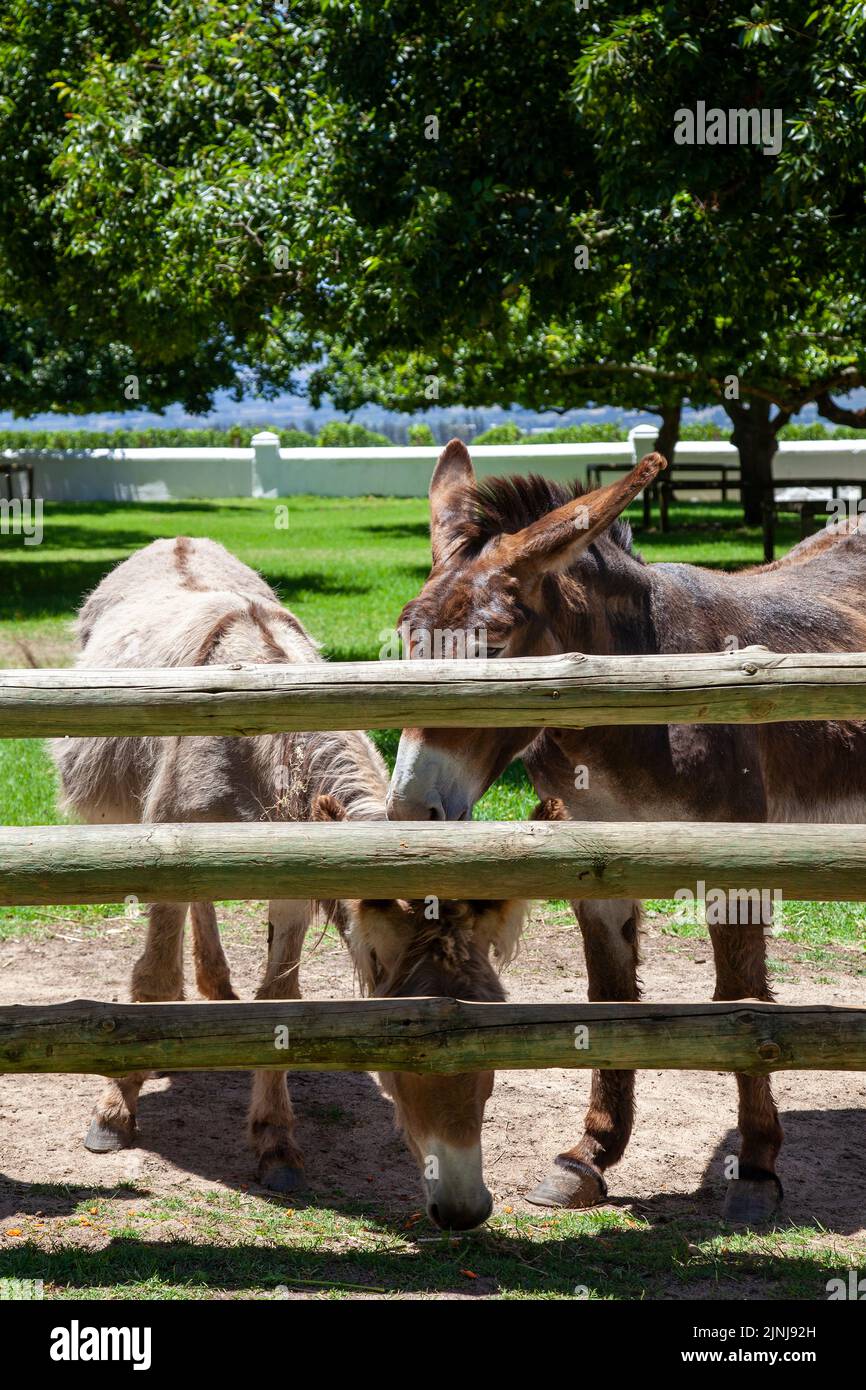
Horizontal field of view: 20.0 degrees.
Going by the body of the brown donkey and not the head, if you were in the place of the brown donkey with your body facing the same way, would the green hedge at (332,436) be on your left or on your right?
on your right

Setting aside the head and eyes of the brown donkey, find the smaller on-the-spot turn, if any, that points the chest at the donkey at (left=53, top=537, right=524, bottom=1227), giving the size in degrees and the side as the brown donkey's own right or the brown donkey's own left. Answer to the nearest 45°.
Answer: approximately 45° to the brown donkey's own right

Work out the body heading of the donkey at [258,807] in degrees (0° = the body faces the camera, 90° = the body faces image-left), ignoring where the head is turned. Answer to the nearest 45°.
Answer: approximately 315°

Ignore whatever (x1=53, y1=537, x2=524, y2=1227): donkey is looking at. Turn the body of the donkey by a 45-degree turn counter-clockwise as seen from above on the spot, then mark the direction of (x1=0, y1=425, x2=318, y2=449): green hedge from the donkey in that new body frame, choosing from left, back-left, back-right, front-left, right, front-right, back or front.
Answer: left

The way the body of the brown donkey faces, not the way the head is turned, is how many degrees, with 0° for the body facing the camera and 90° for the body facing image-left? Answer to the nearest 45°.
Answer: approximately 45°

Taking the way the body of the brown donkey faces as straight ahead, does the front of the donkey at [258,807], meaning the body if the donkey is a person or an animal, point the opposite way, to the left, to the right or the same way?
to the left

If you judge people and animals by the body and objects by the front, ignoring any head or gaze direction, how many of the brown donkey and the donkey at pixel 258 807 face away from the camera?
0

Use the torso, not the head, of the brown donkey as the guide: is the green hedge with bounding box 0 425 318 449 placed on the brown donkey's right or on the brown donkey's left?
on the brown donkey's right

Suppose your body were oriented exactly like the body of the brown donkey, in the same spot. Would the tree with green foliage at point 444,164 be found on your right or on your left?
on your right

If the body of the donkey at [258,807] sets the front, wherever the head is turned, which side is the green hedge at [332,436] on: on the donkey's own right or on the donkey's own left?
on the donkey's own left

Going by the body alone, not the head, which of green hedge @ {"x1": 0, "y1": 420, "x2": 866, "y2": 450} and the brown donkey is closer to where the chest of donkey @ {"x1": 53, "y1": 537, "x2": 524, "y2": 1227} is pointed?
the brown donkey
